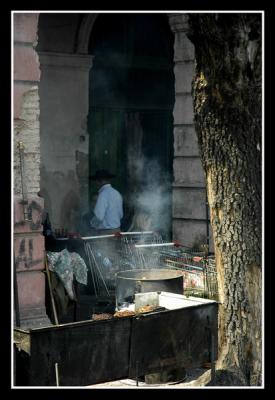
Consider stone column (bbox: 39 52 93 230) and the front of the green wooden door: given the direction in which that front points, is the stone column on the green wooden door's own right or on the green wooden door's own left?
on the green wooden door's own right

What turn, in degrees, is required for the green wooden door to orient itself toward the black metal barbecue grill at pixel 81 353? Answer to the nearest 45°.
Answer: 0° — it already faces it

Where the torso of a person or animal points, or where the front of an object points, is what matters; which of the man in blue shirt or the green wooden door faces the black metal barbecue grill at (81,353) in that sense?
the green wooden door

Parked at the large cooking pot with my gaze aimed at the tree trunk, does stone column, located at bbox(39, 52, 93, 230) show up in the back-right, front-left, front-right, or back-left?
back-left

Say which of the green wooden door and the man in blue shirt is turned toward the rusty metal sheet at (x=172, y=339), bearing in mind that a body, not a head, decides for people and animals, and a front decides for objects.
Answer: the green wooden door

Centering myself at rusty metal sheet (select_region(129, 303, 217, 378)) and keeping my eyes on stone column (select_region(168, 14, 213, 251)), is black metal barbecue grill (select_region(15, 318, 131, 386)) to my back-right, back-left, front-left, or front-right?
back-left

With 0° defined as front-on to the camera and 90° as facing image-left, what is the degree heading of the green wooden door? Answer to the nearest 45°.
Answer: approximately 0°

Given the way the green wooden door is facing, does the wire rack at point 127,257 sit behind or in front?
in front

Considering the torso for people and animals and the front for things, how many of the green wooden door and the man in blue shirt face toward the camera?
1

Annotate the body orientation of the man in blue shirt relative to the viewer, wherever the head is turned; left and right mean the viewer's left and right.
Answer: facing away from the viewer and to the left of the viewer

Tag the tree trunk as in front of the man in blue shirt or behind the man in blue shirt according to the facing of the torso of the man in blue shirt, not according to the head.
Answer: behind

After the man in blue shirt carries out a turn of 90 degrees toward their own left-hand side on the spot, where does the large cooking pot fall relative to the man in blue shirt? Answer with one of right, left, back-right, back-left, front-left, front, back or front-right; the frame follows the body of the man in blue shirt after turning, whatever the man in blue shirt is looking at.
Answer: front-left

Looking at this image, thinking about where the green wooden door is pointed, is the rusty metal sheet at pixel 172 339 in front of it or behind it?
in front

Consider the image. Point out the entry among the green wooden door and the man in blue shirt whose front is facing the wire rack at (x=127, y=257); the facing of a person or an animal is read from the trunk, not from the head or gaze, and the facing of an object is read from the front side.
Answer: the green wooden door
